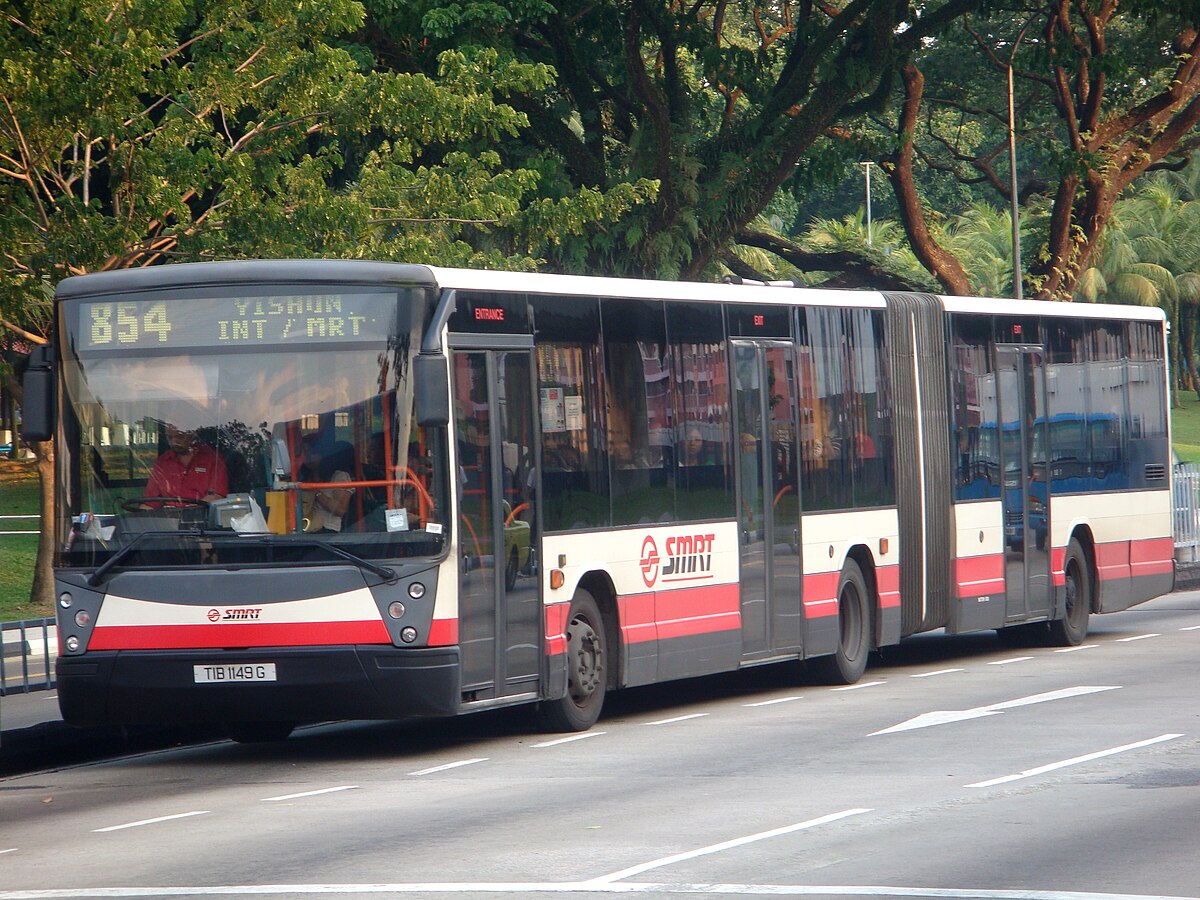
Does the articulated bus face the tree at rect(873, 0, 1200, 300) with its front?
no

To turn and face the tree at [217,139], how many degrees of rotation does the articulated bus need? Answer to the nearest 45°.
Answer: approximately 135° to its right

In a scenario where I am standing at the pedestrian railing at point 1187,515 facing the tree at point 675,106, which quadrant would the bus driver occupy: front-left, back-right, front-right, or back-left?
front-left

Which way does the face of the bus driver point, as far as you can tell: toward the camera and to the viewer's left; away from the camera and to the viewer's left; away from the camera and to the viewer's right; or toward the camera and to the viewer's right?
toward the camera and to the viewer's left

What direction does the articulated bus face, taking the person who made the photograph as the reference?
facing the viewer and to the left of the viewer

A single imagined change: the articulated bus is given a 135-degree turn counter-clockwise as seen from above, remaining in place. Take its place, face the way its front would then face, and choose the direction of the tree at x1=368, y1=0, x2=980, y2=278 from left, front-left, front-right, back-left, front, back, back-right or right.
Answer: left

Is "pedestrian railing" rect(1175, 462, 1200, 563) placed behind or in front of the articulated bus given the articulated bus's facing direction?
behind
